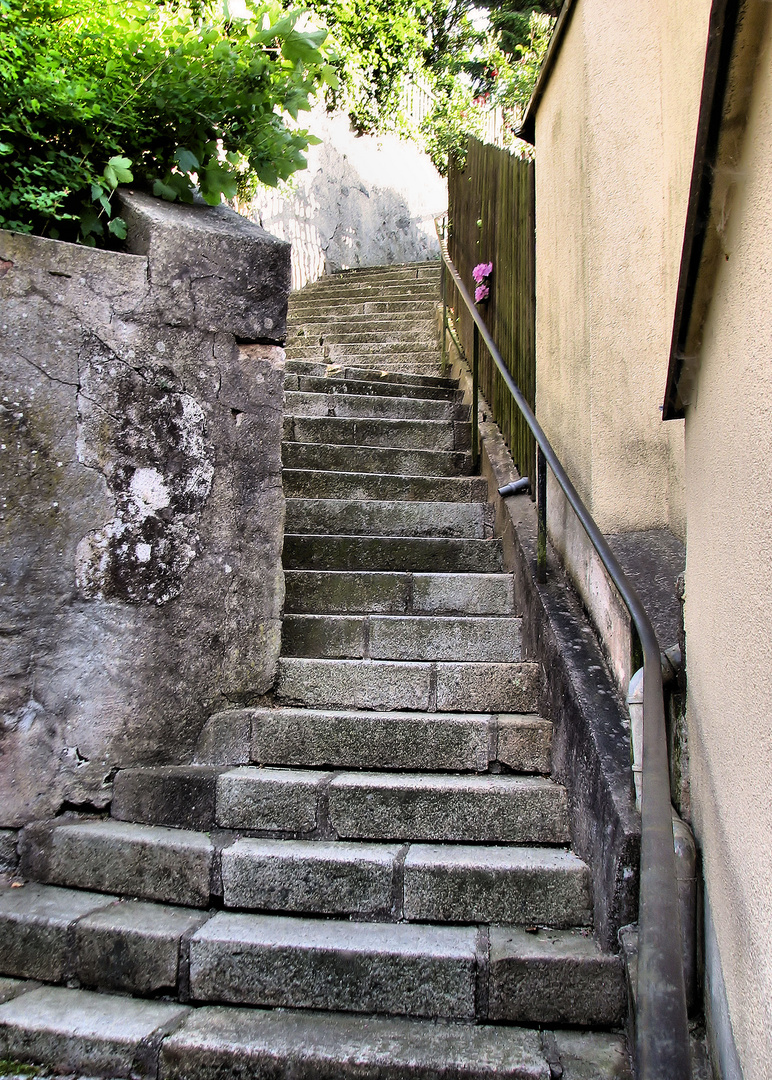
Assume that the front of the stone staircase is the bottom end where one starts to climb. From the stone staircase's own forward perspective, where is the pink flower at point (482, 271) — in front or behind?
behind

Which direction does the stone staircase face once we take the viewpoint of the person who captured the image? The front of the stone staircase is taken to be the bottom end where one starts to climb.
facing the viewer
